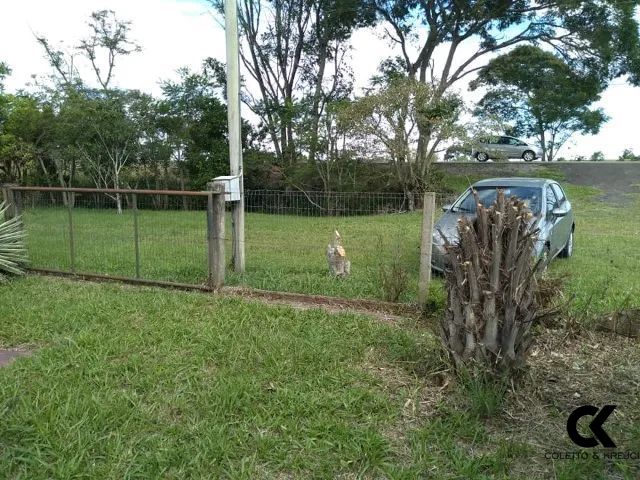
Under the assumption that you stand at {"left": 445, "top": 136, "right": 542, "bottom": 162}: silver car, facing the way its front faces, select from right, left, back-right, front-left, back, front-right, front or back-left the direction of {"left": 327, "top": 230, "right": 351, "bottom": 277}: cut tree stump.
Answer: right

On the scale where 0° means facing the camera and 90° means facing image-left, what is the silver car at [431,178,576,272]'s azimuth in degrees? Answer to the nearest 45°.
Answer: approximately 45°

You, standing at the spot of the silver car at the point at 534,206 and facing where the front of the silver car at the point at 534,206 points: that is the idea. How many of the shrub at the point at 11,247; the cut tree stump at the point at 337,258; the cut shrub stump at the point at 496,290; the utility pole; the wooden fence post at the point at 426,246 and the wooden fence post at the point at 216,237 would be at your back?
0

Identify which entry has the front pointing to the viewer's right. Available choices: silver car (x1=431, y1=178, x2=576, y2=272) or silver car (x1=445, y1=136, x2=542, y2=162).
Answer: silver car (x1=445, y1=136, x2=542, y2=162)

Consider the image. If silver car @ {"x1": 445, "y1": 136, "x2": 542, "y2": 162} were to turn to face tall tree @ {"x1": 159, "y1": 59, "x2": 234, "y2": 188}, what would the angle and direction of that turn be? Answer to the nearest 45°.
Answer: approximately 135° to its right

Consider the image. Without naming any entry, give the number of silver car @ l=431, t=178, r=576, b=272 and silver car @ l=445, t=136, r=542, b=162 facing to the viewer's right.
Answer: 1

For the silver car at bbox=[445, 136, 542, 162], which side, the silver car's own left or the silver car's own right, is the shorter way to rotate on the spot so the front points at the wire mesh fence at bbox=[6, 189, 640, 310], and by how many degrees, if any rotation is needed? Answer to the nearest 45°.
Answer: approximately 90° to the silver car's own right

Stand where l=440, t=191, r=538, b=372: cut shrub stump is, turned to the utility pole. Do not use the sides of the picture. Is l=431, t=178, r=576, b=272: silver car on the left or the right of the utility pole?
right

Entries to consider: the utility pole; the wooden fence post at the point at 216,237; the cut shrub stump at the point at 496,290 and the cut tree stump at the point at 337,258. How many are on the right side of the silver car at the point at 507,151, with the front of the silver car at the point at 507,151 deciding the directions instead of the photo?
4

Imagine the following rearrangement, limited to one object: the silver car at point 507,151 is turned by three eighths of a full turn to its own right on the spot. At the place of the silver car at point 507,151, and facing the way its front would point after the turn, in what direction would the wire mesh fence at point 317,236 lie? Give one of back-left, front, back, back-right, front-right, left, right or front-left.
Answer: front-left

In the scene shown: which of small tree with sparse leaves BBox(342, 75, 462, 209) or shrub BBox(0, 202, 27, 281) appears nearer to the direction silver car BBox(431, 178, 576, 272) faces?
the shrub

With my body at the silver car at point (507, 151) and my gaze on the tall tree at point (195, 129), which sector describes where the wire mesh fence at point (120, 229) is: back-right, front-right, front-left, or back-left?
front-left

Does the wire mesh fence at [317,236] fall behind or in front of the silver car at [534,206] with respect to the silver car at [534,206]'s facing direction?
in front

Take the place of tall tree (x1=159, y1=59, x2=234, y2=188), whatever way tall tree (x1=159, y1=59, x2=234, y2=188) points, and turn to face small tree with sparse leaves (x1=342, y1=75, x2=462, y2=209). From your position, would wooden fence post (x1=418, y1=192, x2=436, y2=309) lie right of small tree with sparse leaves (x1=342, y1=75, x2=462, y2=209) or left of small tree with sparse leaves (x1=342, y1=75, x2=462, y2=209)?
right

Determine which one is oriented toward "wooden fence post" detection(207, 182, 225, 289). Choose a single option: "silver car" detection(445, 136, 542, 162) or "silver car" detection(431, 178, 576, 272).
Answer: "silver car" detection(431, 178, 576, 272)

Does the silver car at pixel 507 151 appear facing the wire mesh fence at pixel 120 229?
no

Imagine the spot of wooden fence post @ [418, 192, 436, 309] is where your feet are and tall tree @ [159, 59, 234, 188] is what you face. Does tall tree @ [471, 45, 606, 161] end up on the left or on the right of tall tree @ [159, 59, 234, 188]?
right

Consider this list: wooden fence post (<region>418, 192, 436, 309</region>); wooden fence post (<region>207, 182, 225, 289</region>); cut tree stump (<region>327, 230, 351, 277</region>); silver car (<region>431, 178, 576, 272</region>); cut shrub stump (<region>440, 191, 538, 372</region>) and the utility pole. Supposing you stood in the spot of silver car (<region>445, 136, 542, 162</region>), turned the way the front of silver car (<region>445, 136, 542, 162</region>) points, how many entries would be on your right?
6

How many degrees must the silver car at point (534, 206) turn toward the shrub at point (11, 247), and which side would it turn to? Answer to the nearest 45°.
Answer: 0° — it already faces it

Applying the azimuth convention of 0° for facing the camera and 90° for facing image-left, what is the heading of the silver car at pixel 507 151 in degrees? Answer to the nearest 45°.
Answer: approximately 270°

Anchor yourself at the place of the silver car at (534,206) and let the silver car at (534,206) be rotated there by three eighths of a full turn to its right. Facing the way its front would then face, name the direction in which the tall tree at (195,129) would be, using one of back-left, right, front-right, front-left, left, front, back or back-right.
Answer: front-left
